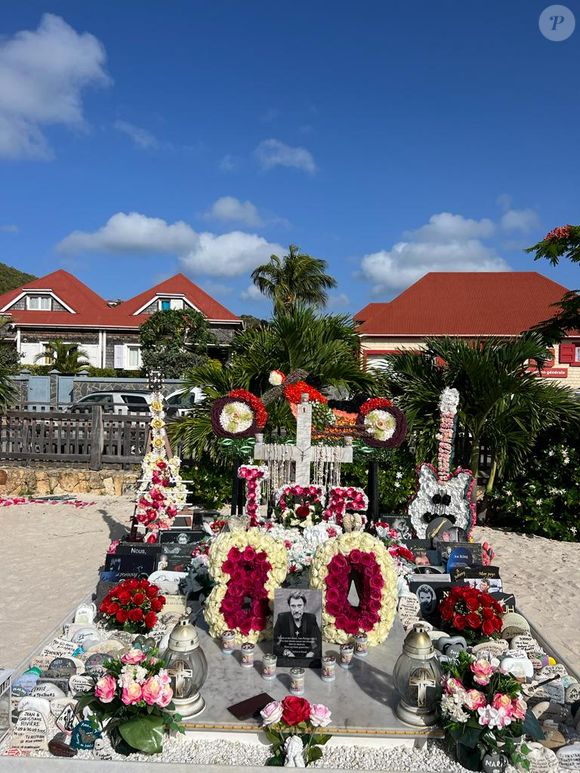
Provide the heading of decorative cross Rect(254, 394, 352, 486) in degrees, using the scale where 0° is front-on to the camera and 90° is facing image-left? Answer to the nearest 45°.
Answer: approximately 0°

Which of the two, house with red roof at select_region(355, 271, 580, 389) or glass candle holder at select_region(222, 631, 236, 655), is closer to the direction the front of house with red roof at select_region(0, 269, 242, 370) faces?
the glass candle holder

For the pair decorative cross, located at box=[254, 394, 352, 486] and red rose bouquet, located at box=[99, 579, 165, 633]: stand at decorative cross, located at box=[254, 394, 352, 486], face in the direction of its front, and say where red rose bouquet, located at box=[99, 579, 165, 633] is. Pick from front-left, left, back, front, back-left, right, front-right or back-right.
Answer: front-right

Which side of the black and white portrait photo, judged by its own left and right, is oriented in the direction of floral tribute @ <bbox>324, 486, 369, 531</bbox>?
back

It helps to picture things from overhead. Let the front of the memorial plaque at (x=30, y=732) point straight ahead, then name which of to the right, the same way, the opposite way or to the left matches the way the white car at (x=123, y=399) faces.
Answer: to the right

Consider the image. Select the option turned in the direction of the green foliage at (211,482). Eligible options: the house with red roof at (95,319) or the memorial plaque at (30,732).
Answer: the house with red roof
